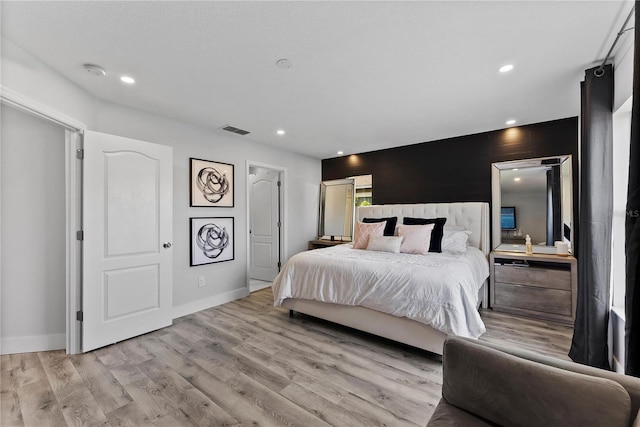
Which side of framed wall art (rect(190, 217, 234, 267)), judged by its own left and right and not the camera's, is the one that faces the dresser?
front

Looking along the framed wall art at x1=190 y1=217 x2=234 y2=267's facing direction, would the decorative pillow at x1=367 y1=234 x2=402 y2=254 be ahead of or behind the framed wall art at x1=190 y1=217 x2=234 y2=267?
ahead

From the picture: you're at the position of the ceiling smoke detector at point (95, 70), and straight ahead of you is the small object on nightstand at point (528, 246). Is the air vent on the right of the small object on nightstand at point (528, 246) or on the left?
left

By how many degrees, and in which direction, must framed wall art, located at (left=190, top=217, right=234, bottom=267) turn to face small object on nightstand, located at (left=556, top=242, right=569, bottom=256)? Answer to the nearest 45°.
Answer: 0° — it already faces it

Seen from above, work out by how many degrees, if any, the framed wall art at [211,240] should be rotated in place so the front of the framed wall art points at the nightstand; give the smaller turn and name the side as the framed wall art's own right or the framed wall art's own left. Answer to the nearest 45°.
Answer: approximately 45° to the framed wall art's own left

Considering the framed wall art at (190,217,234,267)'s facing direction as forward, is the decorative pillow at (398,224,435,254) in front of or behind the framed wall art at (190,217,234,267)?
in front

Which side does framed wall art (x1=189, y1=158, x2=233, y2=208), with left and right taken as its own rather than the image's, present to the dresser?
front

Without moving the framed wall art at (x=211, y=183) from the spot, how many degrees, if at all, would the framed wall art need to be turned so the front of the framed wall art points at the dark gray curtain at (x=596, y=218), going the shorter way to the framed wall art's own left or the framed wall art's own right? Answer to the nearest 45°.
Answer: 0° — it already faces it

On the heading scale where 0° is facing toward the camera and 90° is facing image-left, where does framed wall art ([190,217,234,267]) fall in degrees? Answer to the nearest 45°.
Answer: approximately 315°

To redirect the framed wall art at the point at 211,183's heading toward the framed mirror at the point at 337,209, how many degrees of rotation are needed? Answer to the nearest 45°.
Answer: approximately 45° to its left

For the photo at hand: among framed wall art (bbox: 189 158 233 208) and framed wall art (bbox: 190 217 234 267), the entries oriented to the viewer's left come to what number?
0

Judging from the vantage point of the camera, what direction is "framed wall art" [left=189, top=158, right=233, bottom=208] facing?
facing the viewer and to the right of the viewer

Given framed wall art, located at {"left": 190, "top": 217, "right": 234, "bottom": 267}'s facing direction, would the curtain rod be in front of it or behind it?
in front

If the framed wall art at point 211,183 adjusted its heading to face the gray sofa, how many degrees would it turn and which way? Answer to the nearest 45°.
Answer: approximately 45° to its right

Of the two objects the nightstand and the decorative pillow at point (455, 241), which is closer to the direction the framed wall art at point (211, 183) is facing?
the decorative pillow
